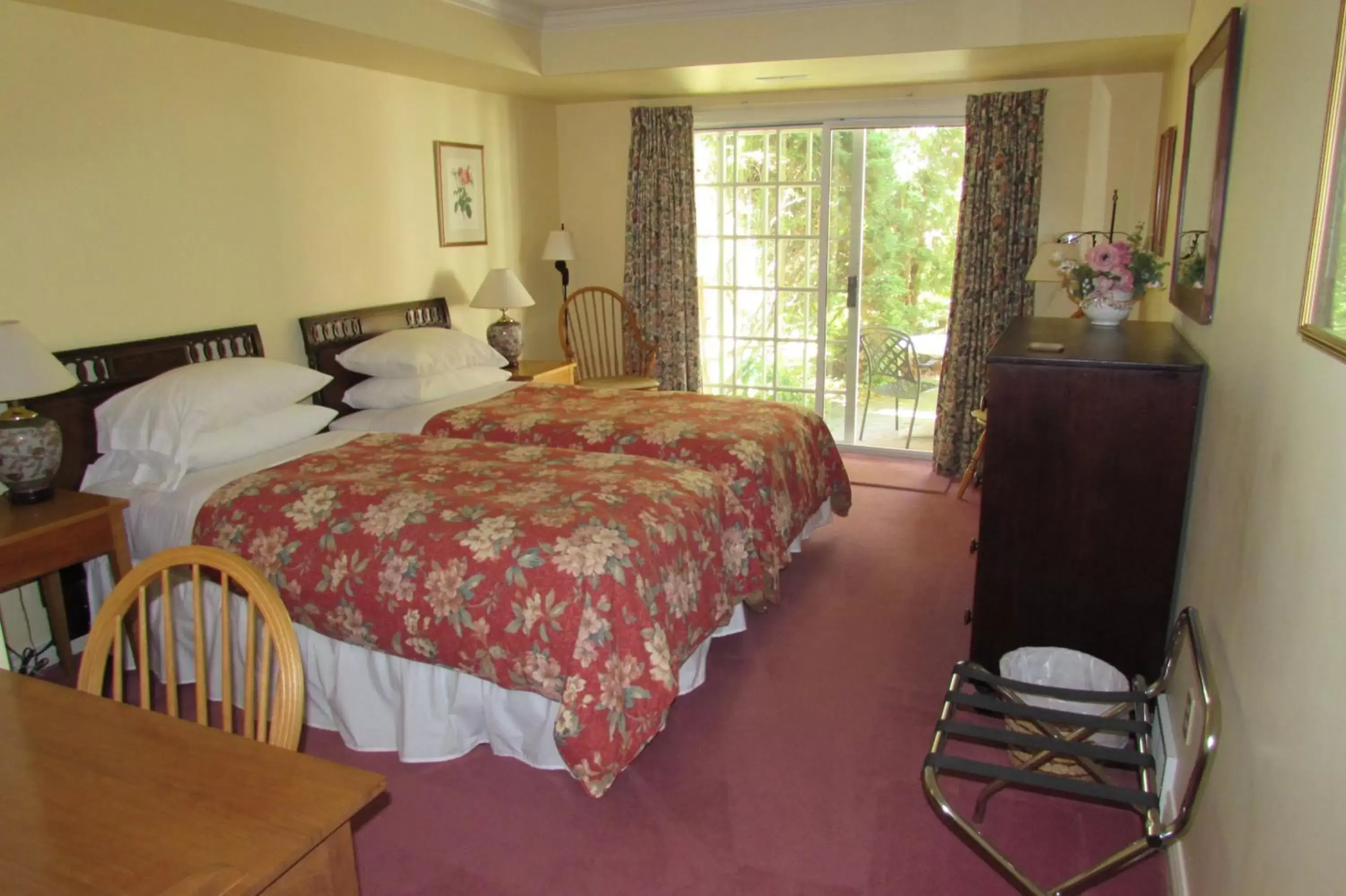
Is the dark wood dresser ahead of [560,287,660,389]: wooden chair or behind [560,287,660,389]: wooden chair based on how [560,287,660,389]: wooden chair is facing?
ahead

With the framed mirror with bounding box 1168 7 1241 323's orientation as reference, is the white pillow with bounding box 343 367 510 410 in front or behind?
in front

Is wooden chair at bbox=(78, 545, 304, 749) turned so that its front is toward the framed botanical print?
no

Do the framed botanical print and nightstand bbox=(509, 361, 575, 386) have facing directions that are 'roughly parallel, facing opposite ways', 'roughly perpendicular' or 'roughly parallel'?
roughly parallel

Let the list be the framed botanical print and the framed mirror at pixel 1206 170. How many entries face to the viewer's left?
1

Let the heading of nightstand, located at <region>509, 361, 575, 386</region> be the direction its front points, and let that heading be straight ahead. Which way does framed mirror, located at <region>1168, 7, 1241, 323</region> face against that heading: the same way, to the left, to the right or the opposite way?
the opposite way

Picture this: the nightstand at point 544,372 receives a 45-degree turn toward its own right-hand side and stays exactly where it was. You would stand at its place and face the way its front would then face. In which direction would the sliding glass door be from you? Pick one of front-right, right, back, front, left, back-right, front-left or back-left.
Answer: left

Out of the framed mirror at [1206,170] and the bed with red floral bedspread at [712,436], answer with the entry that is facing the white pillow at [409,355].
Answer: the framed mirror

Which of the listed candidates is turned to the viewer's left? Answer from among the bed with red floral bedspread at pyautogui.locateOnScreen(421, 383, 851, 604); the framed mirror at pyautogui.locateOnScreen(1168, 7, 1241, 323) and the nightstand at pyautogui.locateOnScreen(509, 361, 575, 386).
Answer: the framed mirror

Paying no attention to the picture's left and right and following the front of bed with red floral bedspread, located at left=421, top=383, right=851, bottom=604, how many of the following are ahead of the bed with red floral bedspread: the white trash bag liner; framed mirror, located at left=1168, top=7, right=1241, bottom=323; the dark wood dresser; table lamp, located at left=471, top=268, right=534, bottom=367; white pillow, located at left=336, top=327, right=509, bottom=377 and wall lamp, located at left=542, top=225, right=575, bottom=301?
3

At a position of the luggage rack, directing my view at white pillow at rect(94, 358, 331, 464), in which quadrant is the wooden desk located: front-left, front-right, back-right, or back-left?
front-left

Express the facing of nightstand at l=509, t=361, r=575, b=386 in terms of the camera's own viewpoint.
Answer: facing the viewer and to the right of the viewer

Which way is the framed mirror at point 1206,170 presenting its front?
to the viewer's left

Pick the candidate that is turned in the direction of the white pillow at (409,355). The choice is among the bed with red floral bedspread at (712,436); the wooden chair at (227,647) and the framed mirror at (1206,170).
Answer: the framed mirror

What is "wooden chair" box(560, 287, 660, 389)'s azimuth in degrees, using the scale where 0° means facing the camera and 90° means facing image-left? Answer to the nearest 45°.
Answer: approximately 315°

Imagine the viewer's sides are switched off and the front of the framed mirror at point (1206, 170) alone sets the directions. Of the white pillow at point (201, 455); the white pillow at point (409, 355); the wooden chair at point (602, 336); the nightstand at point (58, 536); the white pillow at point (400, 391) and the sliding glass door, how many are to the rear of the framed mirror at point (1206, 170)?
0

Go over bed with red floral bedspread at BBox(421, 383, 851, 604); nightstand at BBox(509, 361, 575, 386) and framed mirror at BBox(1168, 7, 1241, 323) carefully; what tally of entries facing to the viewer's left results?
1

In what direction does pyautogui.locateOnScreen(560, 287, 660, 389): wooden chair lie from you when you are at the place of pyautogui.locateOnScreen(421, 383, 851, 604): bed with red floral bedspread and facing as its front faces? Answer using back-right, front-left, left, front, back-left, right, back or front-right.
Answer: back-left

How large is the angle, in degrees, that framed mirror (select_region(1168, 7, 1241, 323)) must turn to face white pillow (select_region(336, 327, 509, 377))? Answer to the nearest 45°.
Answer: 0° — it already faces it

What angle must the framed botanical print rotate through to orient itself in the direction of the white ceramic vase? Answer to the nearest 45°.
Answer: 0° — it already faces it

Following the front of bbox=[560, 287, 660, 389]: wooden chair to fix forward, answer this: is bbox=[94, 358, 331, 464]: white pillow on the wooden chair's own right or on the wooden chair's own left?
on the wooden chair's own right

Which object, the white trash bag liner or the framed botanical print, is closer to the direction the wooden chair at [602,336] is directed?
the white trash bag liner
